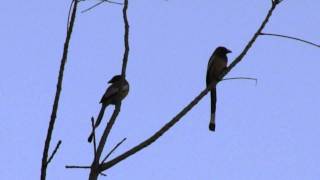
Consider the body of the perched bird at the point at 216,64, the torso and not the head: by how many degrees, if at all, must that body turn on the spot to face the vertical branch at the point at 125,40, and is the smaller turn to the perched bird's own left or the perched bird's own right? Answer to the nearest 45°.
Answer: approximately 90° to the perched bird's own right

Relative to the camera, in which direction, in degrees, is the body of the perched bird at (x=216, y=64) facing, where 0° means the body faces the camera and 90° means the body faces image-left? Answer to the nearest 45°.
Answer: approximately 270°

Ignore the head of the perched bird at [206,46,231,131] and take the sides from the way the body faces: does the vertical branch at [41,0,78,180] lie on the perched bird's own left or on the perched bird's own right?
on the perched bird's own right

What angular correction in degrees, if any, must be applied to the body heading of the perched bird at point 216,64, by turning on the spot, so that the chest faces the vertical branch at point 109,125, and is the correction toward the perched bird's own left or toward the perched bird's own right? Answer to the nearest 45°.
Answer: approximately 90° to the perched bird's own right
